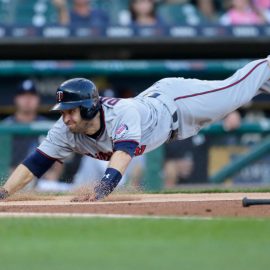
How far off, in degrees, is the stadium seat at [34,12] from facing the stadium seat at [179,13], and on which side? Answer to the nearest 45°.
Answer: approximately 90° to its left

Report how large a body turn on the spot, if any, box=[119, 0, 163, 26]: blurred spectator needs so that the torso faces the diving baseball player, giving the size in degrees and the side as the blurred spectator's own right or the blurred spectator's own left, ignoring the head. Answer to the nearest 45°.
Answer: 0° — they already face them

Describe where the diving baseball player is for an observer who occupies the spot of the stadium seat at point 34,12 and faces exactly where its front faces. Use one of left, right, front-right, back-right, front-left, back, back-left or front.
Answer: front

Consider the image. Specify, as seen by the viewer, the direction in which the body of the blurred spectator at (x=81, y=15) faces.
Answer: toward the camera

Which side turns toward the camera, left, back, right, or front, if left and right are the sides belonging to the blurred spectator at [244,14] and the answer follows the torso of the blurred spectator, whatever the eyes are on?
front

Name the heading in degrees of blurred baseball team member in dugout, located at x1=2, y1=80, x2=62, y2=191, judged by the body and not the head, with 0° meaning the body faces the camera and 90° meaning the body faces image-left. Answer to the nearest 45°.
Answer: approximately 0°

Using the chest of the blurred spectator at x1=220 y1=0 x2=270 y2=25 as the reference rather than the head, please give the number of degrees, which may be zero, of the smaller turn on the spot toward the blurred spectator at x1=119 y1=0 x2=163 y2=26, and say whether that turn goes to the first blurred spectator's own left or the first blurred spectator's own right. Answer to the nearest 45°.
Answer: approximately 90° to the first blurred spectator's own right

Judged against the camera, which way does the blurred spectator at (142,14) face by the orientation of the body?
toward the camera

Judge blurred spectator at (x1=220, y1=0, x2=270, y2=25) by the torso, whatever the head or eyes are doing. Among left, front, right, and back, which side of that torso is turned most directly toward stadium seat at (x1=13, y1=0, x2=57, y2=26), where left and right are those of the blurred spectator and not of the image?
right
